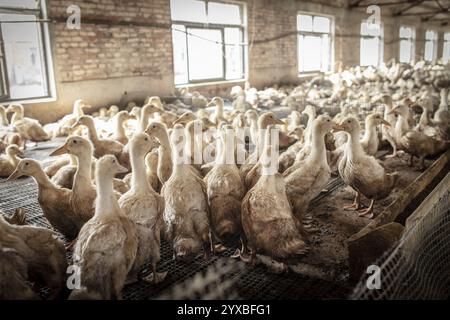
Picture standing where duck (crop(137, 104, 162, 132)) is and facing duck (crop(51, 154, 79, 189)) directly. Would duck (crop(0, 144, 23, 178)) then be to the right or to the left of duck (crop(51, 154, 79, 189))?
right

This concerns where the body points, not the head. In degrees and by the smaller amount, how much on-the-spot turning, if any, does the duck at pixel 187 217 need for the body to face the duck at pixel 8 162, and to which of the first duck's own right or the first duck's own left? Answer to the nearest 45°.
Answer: approximately 45° to the first duck's own left

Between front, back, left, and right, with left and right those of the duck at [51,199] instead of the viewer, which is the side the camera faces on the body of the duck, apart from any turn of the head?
left
